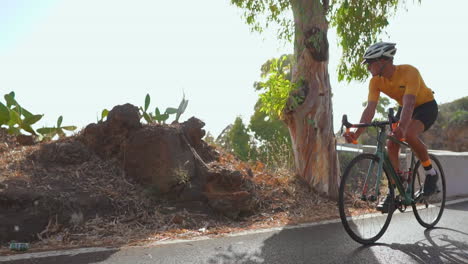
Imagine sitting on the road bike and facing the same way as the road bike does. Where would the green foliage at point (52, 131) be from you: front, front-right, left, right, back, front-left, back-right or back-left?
front-right

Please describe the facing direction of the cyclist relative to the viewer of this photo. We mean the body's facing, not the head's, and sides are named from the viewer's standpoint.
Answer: facing the viewer and to the left of the viewer

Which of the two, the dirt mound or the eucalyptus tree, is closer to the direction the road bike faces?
the dirt mound

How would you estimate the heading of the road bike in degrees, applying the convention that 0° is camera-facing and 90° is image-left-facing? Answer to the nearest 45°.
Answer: approximately 45°

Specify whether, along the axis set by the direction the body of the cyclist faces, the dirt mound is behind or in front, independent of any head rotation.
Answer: in front

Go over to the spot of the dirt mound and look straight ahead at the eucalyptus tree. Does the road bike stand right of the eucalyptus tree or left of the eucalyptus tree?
right

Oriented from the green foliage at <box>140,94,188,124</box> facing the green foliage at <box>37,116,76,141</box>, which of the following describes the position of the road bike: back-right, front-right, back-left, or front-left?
back-left

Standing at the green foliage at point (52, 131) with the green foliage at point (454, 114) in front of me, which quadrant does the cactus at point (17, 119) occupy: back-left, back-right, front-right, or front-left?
back-left
